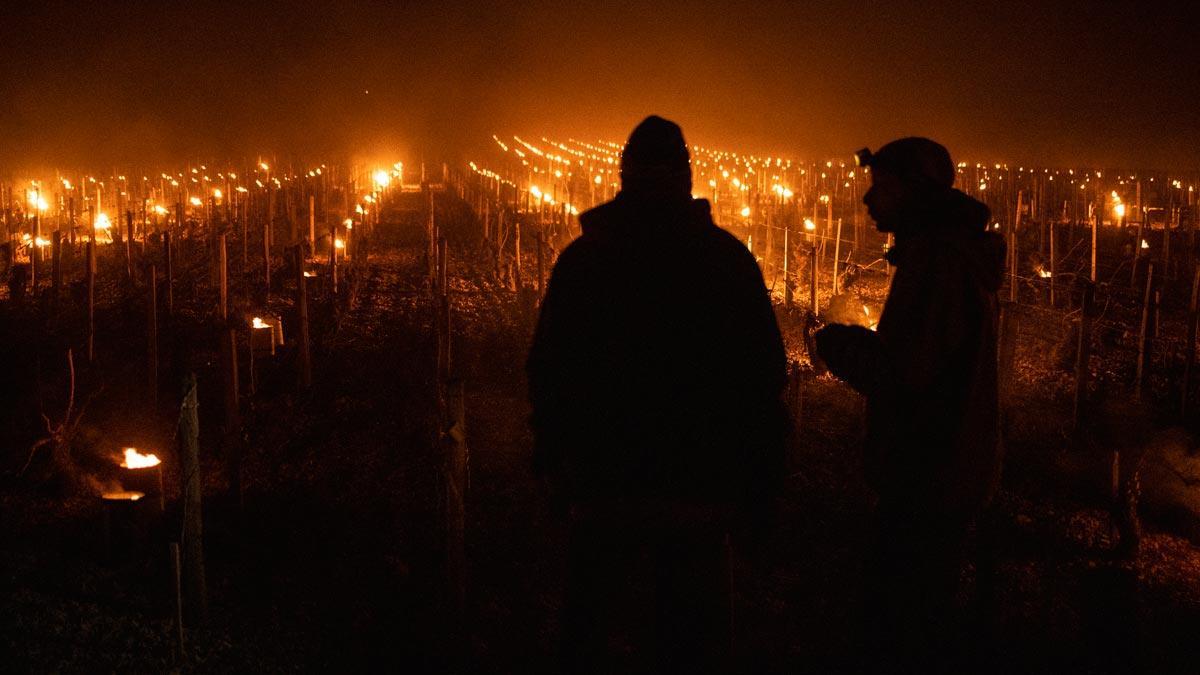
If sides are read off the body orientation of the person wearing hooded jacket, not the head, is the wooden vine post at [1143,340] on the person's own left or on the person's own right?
on the person's own right

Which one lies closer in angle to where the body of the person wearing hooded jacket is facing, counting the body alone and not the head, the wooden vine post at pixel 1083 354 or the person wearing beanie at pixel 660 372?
the person wearing beanie

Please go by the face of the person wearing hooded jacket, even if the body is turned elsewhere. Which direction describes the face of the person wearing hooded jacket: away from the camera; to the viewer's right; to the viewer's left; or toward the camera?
to the viewer's left

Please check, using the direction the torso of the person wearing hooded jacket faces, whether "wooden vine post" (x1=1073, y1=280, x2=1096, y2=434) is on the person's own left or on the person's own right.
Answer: on the person's own right

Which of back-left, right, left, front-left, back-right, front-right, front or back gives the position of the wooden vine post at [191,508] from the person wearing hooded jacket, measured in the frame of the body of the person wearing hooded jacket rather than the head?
front

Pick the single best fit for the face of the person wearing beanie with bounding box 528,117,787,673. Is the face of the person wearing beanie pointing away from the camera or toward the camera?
away from the camera

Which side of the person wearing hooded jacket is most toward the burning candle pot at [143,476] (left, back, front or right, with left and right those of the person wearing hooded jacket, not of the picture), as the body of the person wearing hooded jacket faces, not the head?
front

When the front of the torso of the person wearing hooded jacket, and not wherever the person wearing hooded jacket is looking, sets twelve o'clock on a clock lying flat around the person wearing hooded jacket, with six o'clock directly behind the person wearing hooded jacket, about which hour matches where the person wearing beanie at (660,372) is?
The person wearing beanie is roughly at 11 o'clock from the person wearing hooded jacket.

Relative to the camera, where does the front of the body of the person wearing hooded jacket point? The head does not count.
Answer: to the viewer's left

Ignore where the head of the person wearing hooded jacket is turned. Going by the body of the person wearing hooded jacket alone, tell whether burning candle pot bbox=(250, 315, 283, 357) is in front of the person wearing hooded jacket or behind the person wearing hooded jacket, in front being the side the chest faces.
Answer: in front
